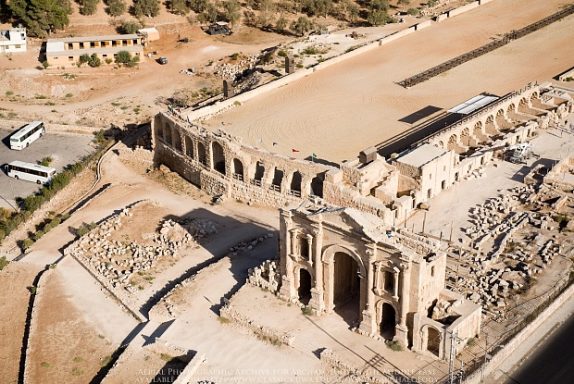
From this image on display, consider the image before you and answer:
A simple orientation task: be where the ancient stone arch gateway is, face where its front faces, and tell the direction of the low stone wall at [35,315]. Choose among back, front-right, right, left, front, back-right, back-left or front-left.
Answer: front-right

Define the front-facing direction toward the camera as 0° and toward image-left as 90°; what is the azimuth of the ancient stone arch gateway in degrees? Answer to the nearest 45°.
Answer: approximately 45°

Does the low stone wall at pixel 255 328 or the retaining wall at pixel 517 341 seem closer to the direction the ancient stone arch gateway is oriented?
the low stone wall

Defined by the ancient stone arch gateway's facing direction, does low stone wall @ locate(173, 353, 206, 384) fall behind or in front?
in front
